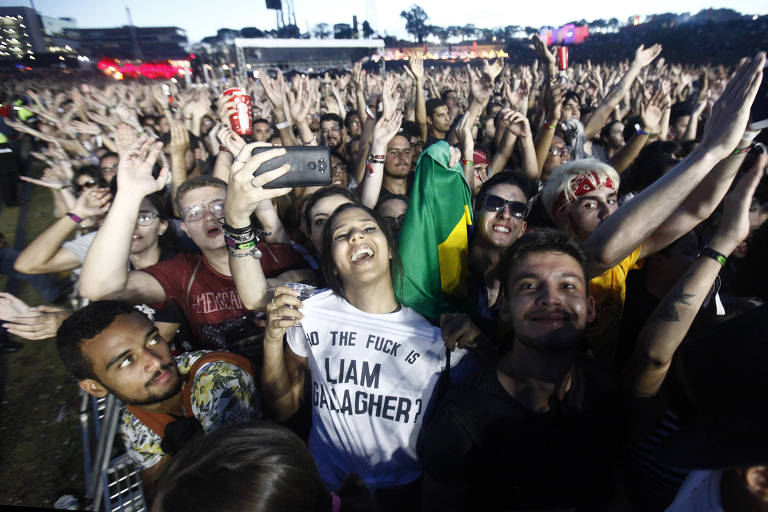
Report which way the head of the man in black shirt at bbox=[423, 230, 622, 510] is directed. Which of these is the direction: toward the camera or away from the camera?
toward the camera

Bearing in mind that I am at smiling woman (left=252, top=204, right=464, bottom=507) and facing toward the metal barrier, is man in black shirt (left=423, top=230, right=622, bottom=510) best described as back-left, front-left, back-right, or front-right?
back-left

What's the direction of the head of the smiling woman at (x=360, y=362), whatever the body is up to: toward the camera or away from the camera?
toward the camera

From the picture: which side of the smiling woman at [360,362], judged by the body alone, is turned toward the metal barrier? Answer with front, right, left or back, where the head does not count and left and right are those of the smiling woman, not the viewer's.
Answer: right

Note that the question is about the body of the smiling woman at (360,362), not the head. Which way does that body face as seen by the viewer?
toward the camera

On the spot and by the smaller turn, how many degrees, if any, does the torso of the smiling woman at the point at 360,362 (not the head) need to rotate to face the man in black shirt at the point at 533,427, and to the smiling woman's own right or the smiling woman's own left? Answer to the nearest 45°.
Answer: approximately 45° to the smiling woman's own left
